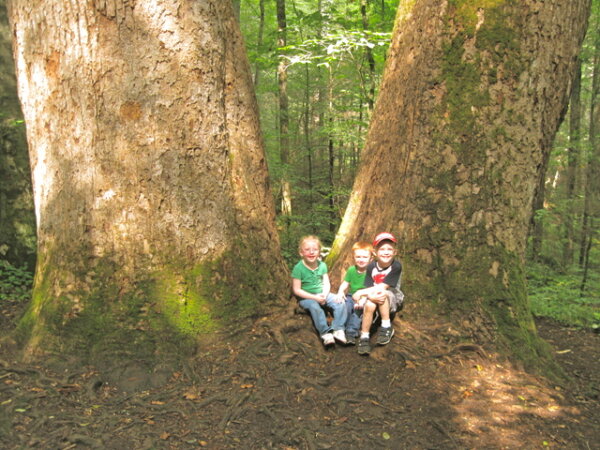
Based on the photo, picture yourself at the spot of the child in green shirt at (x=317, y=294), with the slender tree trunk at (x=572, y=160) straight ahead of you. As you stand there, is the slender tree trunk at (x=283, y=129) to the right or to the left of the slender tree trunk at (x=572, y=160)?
left

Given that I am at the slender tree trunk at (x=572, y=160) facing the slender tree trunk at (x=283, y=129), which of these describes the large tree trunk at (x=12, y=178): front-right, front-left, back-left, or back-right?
front-left

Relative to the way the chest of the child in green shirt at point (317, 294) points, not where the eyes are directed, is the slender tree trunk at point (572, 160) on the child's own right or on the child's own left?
on the child's own left

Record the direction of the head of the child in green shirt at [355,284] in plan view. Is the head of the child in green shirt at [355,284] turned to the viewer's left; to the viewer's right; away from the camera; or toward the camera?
toward the camera

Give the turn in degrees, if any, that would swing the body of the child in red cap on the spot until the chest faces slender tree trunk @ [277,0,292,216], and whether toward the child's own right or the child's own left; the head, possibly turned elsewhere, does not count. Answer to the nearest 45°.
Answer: approximately 135° to the child's own right

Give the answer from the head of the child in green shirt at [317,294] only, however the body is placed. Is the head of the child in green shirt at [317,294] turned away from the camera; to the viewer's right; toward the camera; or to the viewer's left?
toward the camera

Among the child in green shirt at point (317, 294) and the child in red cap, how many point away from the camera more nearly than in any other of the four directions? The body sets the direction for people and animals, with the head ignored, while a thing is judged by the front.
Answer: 0

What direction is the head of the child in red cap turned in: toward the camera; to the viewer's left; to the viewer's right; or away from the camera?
toward the camera

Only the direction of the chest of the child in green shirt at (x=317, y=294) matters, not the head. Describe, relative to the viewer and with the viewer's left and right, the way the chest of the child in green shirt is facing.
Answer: facing the viewer and to the right of the viewer

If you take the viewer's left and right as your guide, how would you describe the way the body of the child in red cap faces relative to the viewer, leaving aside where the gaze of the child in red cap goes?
facing the viewer and to the left of the viewer

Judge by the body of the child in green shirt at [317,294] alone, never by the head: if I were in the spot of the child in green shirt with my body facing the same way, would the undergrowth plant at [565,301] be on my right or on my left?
on my left

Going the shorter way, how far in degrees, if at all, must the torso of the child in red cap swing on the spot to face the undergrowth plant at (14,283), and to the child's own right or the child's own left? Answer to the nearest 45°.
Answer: approximately 45° to the child's own right

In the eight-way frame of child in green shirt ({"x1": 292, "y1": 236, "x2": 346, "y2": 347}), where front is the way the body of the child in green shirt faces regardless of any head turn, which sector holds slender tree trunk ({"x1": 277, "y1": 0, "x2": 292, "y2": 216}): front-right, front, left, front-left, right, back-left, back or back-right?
back-left
